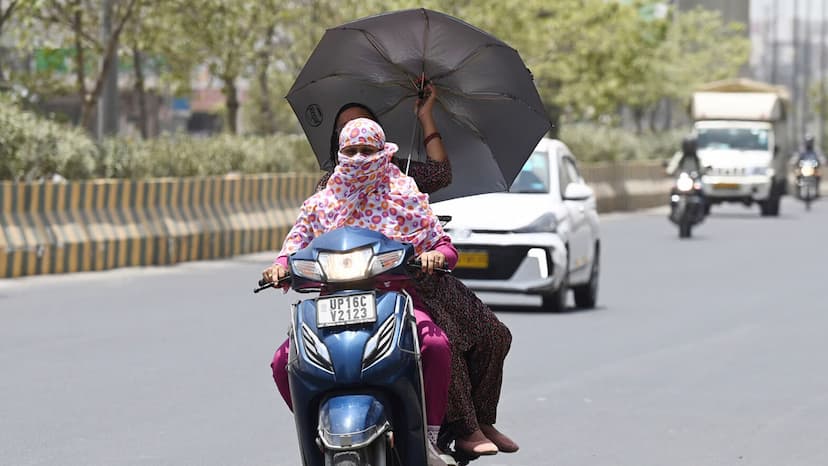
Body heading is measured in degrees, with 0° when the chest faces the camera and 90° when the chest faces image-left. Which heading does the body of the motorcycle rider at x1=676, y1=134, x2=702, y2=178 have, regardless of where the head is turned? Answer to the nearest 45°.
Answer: approximately 0°

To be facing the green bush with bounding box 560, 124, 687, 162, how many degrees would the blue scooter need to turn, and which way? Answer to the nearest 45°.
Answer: approximately 180°

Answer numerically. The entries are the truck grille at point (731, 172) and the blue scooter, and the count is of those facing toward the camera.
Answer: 2

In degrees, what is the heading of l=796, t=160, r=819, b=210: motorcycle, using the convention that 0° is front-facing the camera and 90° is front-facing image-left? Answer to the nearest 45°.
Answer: approximately 0°

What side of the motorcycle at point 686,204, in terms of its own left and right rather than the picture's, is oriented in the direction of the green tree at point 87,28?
right
